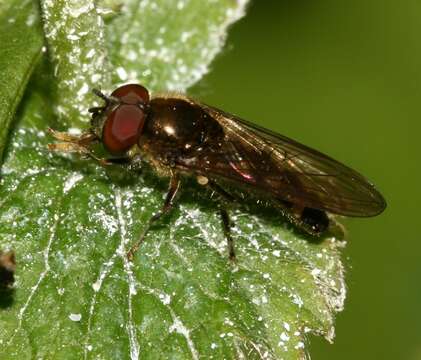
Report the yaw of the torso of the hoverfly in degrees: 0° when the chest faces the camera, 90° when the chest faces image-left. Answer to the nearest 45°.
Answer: approximately 90°

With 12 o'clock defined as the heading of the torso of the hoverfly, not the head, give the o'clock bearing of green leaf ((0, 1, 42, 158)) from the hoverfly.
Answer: The green leaf is roughly at 12 o'clock from the hoverfly.
